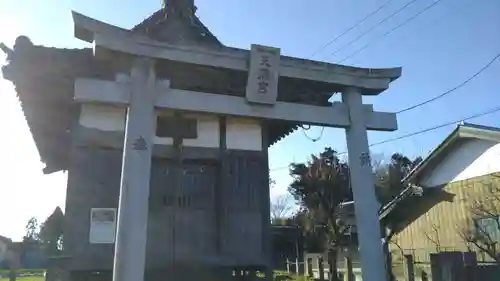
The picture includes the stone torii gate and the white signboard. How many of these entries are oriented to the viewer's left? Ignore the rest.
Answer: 0

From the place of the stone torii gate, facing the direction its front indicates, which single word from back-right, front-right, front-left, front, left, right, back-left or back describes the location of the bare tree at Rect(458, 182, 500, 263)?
left

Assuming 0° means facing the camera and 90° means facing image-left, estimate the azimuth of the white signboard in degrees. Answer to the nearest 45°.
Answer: approximately 0°

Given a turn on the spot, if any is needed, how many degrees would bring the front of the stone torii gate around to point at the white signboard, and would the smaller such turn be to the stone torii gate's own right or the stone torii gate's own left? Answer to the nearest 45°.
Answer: approximately 180°

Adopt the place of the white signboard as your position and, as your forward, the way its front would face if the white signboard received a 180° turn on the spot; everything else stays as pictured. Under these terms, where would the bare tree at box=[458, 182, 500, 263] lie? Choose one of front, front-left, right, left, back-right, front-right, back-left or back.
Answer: right

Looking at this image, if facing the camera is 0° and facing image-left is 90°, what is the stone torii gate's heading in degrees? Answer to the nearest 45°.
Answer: approximately 315°
